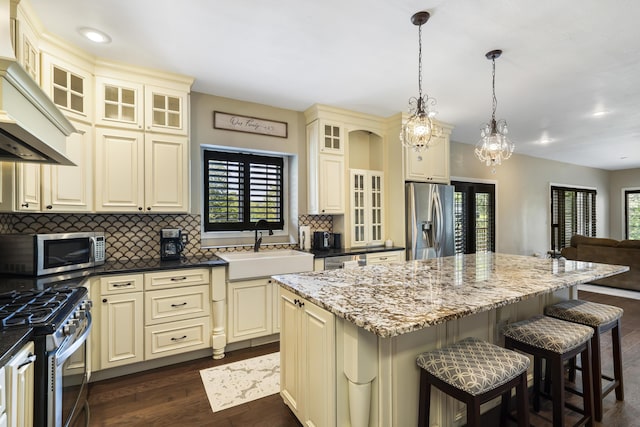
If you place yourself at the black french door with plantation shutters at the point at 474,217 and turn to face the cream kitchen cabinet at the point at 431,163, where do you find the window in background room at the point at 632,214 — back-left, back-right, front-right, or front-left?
back-left

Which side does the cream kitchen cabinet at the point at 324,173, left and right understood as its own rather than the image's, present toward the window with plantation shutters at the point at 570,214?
left

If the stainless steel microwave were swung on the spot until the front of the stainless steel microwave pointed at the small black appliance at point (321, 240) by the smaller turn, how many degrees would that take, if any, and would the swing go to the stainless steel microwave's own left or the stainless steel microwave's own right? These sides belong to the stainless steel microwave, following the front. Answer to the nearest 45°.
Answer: approximately 45° to the stainless steel microwave's own left

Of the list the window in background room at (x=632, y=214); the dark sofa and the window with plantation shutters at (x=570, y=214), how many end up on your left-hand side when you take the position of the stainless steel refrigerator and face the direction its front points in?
3

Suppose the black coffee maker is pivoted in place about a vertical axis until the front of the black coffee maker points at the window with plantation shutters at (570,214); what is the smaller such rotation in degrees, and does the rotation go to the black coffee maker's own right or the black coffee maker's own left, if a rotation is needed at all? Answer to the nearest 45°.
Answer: approximately 90° to the black coffee maker's own left

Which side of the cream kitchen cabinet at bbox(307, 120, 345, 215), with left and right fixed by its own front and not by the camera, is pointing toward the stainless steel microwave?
right

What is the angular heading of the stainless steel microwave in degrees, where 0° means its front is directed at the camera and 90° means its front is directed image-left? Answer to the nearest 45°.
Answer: approximately 315°
